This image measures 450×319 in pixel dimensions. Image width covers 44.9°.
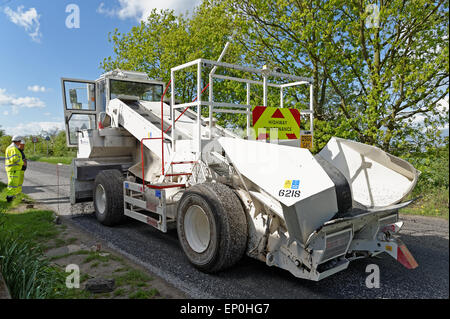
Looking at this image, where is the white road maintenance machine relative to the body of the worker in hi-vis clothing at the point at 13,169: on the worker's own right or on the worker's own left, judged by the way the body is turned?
on the worker's own right

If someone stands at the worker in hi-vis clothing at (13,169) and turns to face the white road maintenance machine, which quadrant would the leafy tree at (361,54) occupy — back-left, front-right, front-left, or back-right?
front-left

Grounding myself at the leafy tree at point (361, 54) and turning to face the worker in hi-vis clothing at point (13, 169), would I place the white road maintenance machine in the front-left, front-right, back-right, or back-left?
front-left

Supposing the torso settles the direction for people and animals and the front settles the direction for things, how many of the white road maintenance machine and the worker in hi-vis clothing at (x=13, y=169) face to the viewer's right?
1

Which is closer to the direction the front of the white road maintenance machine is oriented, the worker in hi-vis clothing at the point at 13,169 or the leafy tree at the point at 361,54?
the worker in hi-vis clothing

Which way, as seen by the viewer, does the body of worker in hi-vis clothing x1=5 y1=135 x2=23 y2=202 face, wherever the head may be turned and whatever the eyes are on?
to the viewer's right

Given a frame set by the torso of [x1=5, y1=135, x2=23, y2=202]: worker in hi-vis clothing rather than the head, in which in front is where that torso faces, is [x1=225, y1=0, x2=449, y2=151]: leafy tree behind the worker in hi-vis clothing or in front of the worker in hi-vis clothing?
in front

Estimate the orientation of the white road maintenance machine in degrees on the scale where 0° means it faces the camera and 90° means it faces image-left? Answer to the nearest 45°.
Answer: approximately 135°
